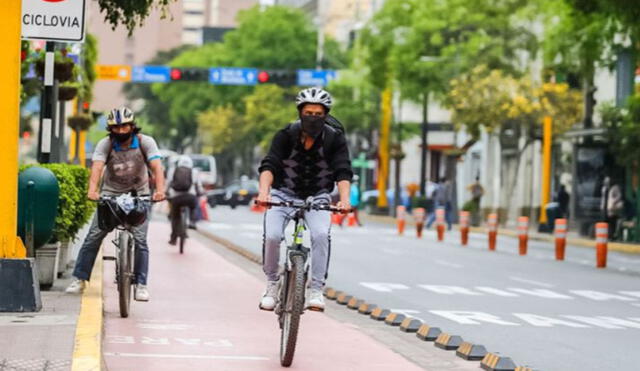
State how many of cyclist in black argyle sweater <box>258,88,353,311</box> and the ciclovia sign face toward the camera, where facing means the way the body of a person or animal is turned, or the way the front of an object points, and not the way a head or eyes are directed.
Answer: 2

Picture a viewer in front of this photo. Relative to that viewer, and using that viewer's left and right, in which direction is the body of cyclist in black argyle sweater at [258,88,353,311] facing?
facing the viewer

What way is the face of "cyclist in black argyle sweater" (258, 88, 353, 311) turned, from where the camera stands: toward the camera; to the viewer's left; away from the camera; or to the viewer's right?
toward the camera

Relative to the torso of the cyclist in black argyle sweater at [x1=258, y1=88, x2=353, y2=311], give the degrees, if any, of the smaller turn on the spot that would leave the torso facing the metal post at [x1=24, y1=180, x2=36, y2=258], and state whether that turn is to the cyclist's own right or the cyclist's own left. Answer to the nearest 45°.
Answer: approximately 135° to the cyclist's own right

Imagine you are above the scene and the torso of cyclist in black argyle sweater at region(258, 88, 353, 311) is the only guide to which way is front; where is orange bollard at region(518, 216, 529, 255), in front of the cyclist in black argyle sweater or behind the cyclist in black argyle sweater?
behind

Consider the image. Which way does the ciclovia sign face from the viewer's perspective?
toward the camera

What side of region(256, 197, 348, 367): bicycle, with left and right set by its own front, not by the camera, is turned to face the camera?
front
